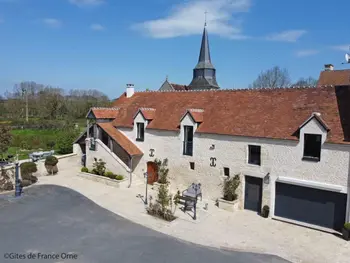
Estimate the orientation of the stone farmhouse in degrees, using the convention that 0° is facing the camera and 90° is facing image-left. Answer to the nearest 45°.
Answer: approximately 45°

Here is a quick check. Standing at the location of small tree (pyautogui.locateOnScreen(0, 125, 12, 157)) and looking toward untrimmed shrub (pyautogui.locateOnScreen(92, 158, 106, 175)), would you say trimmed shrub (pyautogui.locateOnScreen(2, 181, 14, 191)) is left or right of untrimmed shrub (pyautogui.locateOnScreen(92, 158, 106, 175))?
right

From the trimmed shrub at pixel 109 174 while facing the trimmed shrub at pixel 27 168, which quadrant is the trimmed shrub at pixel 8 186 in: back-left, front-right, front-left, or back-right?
front-left

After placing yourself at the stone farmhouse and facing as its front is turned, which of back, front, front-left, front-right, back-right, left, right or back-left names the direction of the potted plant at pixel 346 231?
left

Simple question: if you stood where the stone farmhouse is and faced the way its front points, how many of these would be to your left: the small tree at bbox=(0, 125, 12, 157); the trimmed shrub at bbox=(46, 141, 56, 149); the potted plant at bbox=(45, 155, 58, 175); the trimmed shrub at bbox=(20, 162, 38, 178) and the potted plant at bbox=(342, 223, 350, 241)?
1

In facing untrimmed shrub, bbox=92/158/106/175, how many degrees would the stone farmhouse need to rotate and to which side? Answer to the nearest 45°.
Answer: approximately 45° to its right

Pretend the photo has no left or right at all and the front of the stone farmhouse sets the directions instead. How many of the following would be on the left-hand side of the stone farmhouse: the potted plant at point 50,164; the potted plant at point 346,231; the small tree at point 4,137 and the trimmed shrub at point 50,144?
1

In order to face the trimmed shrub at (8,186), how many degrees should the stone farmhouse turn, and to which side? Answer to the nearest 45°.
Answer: approximately 45° to its right

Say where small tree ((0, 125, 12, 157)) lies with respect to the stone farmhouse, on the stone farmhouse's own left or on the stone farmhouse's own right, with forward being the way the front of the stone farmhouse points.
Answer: on the stone farmhouse's own right

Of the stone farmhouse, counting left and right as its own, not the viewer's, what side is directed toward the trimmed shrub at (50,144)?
right
